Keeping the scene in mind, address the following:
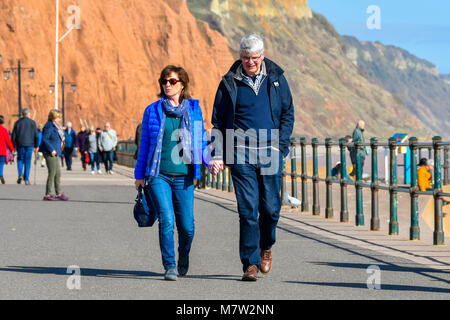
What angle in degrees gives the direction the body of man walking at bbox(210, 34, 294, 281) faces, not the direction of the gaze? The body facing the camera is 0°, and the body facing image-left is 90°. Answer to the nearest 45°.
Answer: approximately 0°

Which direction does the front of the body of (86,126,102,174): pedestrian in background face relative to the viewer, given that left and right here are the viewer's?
facing the viewer

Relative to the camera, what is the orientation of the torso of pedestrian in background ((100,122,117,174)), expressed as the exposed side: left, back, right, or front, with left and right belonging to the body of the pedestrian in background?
front

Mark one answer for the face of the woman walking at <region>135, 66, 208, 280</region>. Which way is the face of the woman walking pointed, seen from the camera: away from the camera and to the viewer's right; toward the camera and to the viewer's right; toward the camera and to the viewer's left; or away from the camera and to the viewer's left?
toward the camera and to the viewer's left

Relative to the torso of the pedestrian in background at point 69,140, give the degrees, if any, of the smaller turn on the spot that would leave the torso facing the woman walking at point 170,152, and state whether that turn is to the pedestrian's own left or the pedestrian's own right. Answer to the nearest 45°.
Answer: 0° — they already face them

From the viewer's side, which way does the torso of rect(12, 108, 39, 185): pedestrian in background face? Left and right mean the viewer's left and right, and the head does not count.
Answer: facing away from the viewer

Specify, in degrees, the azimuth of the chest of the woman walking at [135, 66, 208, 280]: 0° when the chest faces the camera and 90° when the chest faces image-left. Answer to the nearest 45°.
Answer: approximately 0°

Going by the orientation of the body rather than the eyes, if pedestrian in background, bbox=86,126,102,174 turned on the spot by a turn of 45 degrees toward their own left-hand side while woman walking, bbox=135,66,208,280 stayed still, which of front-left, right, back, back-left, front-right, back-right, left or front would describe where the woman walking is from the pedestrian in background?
front-right

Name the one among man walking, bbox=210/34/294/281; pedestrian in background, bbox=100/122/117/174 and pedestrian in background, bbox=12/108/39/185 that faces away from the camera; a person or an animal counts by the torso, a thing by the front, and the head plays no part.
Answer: pedestrian in background, bbox=12/108/39/185

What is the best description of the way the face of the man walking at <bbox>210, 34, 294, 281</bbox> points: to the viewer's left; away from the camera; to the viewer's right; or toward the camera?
toward the camera
